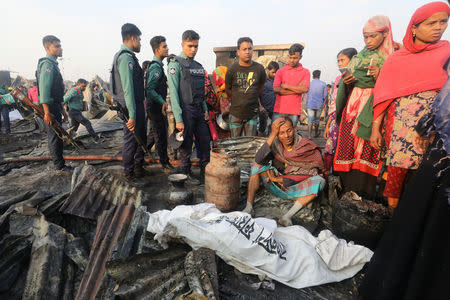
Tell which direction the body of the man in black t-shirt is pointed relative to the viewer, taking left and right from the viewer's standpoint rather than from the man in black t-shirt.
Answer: facing the viewer

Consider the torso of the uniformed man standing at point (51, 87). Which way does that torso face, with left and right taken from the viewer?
facing to the right of the viewer

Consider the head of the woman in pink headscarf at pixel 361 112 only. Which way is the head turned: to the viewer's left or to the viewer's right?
to the viewer's left

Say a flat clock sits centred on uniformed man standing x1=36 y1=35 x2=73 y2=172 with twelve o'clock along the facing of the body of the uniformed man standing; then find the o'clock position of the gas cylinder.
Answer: The gas cylinder is roughly at 2 o'clock from the uniformed man standing.

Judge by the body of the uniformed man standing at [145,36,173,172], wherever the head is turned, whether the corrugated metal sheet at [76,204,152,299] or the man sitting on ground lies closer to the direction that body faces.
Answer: the man sitting on ground

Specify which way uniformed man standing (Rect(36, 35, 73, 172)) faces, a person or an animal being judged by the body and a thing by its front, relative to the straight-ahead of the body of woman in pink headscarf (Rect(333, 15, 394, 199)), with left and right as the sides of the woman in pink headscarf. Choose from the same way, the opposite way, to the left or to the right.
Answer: the opposite way

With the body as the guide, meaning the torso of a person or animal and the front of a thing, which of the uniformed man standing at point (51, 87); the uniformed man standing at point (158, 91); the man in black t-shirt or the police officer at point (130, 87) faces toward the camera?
the man in black t-shirt
